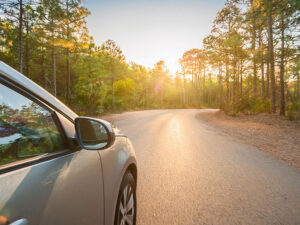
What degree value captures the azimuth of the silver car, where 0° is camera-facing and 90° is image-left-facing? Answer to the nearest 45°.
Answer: approximately 225°
